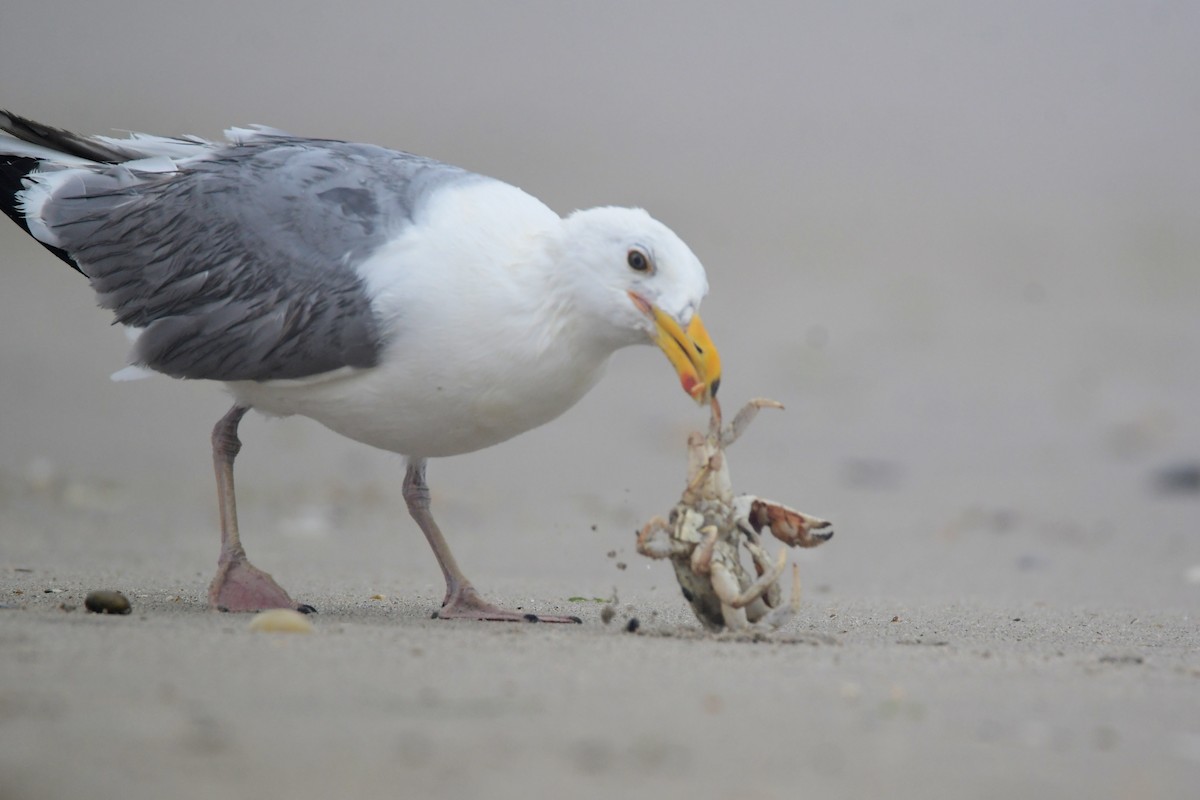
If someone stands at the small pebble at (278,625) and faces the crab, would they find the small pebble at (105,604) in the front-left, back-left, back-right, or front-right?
back-left

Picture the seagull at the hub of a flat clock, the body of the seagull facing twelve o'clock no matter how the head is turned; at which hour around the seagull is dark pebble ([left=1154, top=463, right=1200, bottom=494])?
The dark pebble is roughly at 11 o'clock from the seagull.

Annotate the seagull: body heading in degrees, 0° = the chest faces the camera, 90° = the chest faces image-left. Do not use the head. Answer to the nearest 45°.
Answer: approximately 270°

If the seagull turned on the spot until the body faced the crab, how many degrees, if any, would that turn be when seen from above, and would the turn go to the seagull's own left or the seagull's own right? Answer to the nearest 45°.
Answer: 0° — it already faces it
